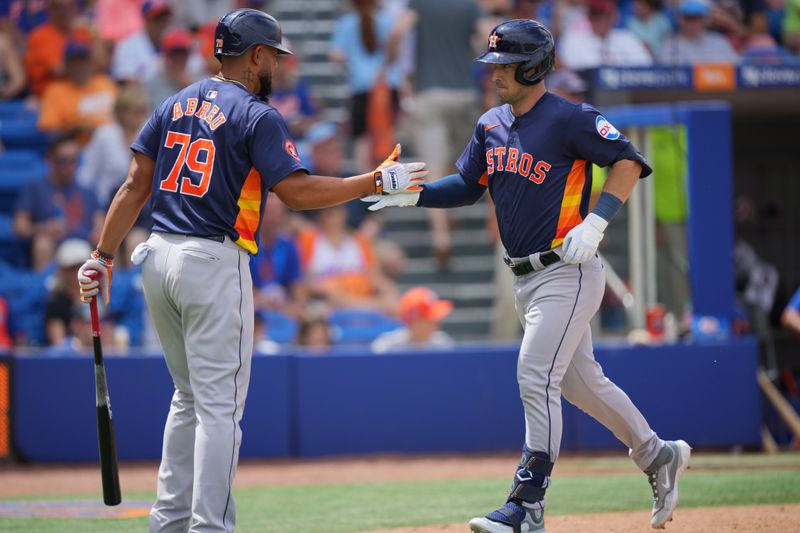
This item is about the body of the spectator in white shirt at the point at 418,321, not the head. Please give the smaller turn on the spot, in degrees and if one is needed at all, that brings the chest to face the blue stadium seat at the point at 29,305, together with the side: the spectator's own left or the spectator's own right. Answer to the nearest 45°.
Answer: approximately 135° to the spectator's own right

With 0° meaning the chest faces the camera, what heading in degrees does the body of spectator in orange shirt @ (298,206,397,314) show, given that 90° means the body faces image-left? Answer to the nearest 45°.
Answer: approximately 0°

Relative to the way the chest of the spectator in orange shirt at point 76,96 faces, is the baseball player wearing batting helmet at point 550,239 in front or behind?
in front

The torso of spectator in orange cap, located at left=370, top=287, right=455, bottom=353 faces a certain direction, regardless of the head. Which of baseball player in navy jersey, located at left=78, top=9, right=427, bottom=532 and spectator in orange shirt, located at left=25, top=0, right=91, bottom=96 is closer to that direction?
the baseball player in navy jersey

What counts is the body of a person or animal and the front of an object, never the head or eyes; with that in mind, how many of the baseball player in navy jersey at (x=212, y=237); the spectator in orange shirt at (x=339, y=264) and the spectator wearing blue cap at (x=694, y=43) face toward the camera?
2

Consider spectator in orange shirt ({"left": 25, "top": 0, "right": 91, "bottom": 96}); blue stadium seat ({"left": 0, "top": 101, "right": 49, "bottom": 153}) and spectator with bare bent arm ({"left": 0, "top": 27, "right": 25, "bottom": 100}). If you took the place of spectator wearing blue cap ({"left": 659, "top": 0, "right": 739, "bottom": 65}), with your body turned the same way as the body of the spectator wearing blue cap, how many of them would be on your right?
3

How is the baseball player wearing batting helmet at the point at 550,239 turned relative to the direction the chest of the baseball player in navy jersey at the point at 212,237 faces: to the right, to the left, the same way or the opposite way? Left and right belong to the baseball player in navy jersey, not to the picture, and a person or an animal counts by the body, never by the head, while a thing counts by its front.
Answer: the opposite way

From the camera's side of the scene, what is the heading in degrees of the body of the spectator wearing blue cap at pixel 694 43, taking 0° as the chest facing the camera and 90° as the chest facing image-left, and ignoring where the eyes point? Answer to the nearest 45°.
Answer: approximately 0°

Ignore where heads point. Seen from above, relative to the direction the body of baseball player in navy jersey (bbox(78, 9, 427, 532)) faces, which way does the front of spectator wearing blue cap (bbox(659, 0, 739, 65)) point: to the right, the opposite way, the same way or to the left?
the opposite way

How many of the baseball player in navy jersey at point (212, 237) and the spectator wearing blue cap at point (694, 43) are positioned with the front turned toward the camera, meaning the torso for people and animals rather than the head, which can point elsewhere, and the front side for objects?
1
